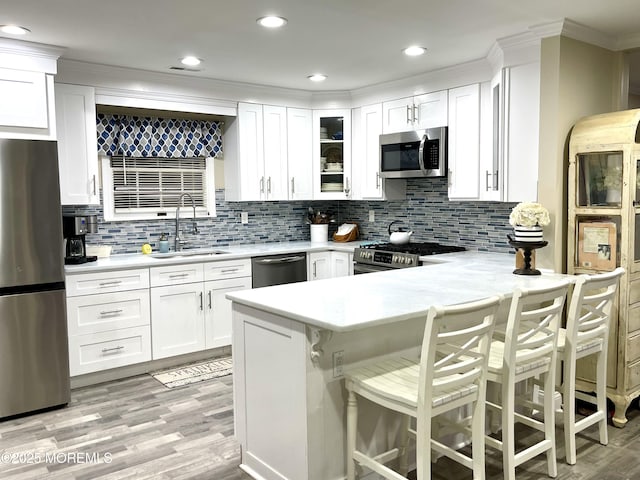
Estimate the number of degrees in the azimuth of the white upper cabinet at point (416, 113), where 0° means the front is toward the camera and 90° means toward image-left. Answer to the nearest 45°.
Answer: approximately 45°

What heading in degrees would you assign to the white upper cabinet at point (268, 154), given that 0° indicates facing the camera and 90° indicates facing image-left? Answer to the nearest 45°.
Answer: approximately 315°

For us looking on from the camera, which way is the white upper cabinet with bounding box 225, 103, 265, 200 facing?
facing the viewer and to the right of the viewer

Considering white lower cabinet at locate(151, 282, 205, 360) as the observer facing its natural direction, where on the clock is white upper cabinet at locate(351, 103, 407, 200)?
The white upper cabinet is roughly at 10 o'clock from the white lower cabinet.

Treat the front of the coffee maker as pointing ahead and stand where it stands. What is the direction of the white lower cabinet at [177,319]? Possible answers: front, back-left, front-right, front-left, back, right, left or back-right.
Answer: front-left

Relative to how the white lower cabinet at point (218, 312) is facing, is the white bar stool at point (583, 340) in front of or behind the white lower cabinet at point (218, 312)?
in front

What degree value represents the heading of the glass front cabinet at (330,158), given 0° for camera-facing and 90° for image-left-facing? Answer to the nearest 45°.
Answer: approximately 0°

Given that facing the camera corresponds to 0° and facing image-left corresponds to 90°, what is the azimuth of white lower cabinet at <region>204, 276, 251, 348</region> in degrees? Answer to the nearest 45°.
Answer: approximately 315°

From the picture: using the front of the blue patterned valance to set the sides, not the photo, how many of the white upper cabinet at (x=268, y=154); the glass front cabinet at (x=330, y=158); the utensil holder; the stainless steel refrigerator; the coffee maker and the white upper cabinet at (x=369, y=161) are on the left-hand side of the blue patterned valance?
4

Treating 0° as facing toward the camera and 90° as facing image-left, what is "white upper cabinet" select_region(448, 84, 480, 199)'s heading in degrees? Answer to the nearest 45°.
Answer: approximately 45°
